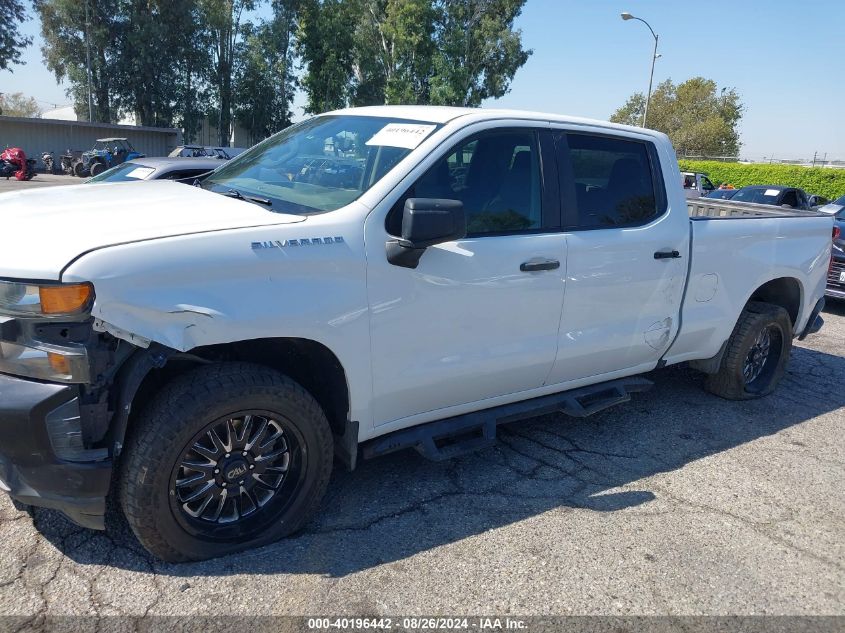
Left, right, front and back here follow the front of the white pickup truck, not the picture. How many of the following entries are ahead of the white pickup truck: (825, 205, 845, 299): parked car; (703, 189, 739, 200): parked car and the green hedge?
0

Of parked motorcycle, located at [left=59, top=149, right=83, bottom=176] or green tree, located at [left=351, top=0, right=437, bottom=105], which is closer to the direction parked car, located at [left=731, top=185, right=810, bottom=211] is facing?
the parked motorcycle

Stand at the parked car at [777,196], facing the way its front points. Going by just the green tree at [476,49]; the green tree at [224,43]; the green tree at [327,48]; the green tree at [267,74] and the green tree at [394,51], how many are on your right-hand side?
5

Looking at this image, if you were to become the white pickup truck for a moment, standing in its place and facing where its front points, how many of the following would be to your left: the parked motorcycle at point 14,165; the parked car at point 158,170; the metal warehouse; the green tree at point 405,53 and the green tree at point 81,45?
0

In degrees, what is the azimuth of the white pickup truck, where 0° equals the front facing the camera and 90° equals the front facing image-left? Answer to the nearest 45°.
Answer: approximately 45°

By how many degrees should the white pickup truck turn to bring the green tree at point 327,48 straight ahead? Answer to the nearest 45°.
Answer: approximately 135° to its right

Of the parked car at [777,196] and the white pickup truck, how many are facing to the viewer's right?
0

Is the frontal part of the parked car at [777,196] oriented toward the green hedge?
no

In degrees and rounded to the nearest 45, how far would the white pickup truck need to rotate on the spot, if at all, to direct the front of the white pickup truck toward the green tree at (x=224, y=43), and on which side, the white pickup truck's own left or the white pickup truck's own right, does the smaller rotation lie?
approximately 135° to the white pickup truck's own right

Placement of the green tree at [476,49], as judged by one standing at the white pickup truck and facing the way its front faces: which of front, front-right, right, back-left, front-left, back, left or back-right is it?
back-right

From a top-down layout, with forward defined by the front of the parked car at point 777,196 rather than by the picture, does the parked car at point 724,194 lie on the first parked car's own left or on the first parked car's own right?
on the first parked car's own right

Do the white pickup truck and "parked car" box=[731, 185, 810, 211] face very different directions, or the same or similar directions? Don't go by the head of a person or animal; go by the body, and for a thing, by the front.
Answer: same or similar directions

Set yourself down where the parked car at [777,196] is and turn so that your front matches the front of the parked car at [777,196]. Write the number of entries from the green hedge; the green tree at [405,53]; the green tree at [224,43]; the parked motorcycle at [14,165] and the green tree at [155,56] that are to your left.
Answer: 0

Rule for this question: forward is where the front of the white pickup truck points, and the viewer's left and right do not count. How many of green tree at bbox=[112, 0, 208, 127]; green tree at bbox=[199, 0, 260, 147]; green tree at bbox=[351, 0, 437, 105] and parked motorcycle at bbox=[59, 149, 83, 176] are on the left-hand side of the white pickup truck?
0

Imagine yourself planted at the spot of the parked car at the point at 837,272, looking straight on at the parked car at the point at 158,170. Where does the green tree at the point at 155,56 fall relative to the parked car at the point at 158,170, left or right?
right

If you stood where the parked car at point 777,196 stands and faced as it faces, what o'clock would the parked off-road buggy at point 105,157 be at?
the parked off-road buggy at point 105,157 is roughly at 2 o'clock from the parked car at point 777,196.

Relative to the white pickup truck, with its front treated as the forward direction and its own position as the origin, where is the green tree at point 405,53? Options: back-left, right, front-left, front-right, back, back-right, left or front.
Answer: back-right

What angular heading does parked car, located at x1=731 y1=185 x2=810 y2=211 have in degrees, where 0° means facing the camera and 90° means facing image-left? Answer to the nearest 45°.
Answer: approximately 45°

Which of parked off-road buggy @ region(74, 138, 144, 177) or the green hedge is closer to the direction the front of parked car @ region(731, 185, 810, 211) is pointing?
the parked off-road buggy

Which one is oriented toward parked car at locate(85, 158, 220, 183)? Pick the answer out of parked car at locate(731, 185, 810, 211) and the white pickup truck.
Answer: parked car at locate(731, 185, 810, 211)

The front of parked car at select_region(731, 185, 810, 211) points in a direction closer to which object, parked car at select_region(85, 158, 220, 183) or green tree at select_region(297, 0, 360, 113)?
the parked car
